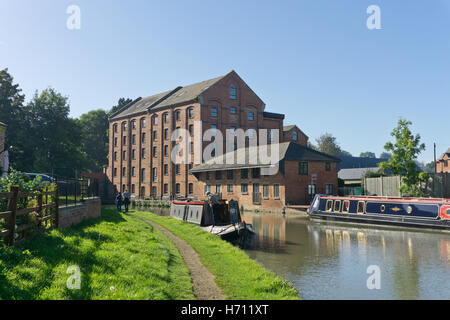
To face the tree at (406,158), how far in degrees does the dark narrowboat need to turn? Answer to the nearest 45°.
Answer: approximately 90° to its left

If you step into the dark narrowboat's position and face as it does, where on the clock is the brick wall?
The brick wall is roughly at 3 o'clock from the dark narrowboat.

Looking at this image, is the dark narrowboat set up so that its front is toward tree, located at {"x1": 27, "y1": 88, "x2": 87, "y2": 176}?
no

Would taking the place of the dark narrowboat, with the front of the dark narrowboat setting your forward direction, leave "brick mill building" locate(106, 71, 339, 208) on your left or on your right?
on your left

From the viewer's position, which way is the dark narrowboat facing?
facing the viewer and to the right of the viewer

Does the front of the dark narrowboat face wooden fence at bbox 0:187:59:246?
no

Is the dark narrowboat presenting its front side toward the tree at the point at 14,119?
no

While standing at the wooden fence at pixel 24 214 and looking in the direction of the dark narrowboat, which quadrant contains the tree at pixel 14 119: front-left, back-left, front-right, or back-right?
front-left
